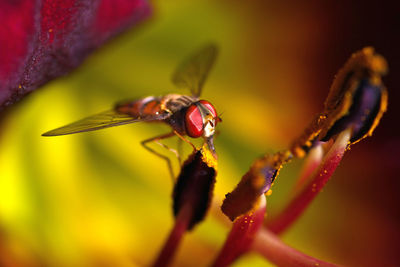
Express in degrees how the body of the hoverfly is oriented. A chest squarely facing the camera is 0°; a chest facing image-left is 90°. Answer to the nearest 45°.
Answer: approximately 315°
